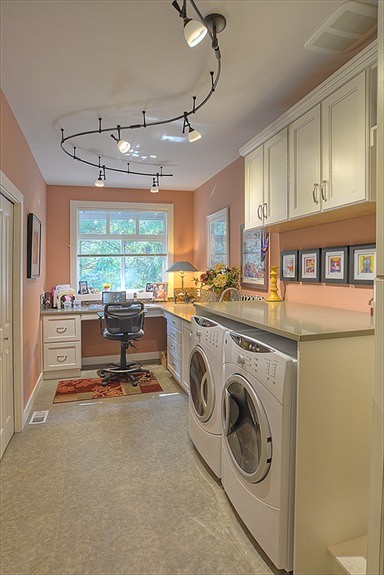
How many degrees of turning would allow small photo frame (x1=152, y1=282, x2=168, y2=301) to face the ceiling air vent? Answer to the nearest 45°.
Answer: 0° — it already faces it

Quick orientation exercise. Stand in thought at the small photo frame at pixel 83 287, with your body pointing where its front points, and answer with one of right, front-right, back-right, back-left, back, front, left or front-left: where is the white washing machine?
front

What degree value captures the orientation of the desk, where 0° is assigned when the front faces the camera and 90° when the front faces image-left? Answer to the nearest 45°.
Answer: approximately 0°

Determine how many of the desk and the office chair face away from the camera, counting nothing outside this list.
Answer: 1

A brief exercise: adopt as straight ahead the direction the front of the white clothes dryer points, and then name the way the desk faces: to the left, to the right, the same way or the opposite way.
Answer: to the left

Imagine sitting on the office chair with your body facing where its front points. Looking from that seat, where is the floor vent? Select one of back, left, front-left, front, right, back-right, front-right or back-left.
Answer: back-left

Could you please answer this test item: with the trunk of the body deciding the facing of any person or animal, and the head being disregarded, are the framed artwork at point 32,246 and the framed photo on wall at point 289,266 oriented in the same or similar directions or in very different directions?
very different directions

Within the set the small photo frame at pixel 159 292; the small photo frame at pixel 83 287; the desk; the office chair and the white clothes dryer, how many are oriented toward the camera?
3

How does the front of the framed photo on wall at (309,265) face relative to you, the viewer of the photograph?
facing the viewer and to the left of the viewer

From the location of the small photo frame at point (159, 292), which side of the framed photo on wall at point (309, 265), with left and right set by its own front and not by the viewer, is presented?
right

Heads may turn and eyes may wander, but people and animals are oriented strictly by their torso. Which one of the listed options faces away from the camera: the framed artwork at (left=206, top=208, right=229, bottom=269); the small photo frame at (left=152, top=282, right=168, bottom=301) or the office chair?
the office chair
